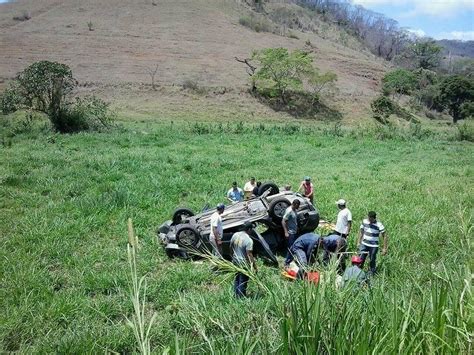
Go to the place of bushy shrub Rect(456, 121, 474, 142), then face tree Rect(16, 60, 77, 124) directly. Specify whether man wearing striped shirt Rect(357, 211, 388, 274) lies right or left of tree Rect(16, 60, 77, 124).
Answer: left

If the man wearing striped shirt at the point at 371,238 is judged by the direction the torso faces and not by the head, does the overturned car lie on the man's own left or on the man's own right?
on the man's own right

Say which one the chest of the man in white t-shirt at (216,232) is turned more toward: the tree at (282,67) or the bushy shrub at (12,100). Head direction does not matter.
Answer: the tree

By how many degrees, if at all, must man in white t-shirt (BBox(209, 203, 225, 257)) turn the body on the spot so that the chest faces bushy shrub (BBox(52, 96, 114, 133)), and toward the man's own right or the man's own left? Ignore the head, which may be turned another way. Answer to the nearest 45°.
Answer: approximately 135° to the man's own left

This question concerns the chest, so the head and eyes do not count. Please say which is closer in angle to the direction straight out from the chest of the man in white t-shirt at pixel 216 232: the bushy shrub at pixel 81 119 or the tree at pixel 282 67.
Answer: the tree

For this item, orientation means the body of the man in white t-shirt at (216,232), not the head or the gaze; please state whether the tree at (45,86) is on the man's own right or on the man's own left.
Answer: on the man's own left

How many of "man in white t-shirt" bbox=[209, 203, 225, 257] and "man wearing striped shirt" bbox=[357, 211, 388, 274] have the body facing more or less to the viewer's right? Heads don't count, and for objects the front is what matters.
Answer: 1

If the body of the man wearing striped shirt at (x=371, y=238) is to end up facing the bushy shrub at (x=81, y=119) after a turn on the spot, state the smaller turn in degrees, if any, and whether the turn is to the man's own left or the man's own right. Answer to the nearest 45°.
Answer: approximately 90° to the man's own right

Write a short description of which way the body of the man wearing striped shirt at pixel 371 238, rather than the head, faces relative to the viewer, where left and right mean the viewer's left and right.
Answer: facing the viewer and to the left of the viewer

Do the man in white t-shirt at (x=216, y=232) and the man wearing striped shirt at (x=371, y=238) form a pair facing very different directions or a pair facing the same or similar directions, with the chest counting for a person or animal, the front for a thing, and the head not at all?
very different directions

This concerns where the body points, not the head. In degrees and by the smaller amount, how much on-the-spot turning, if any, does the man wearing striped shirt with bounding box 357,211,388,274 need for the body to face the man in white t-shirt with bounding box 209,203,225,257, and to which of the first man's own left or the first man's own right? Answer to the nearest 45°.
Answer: approximately 45° to the first man's own right

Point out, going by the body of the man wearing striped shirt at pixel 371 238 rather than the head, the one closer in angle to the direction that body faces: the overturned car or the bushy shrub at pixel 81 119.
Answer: the overturned car

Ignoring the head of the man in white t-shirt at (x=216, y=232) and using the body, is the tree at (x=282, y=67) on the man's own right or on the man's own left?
on the man's own left

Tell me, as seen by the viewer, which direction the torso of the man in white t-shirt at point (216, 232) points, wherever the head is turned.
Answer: to the viewer's right
